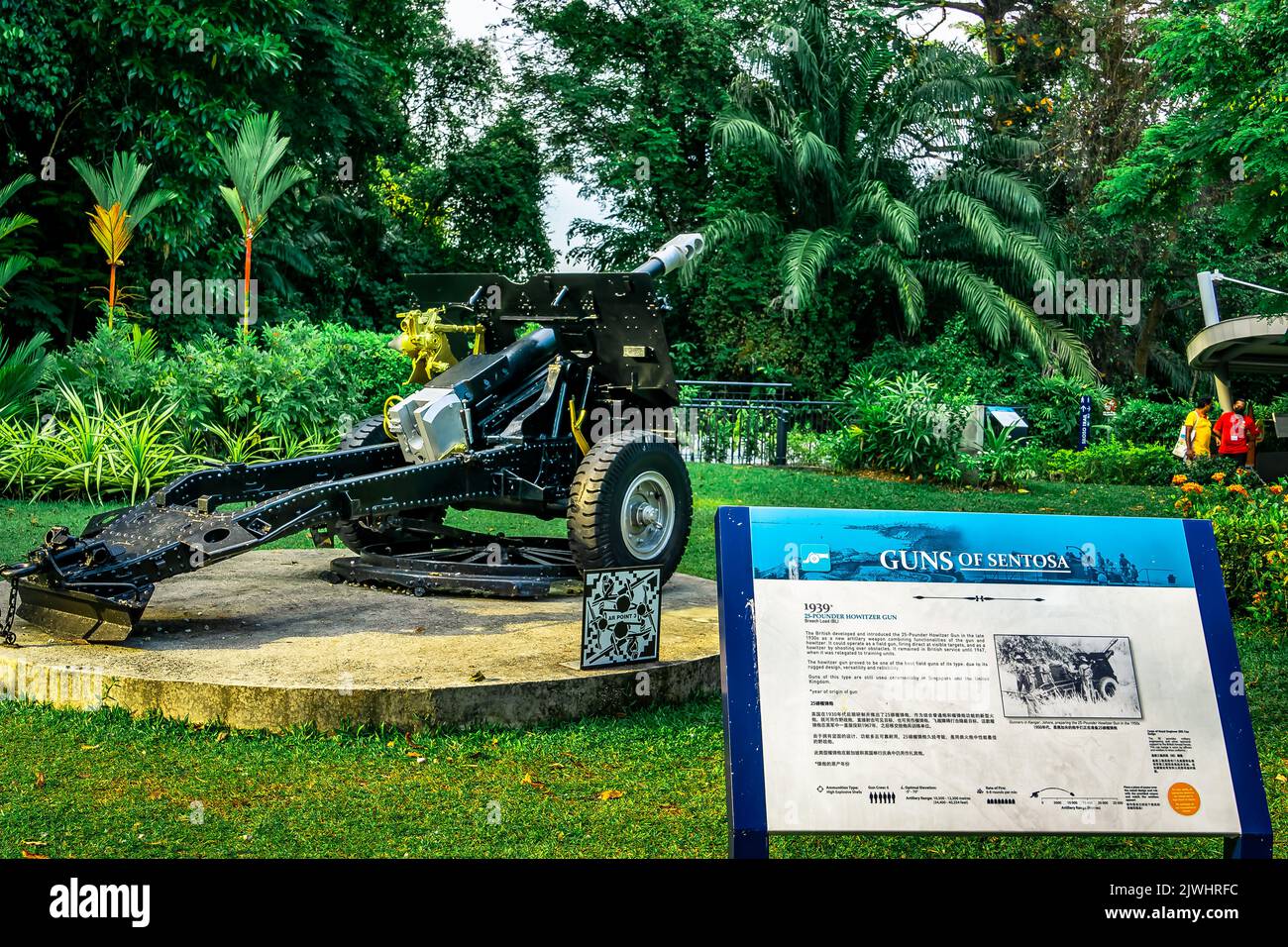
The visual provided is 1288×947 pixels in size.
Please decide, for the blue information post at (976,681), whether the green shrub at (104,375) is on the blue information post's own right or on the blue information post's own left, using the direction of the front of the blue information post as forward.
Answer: on the blue information post's own right

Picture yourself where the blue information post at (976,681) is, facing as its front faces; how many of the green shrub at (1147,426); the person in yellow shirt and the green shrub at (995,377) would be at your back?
3

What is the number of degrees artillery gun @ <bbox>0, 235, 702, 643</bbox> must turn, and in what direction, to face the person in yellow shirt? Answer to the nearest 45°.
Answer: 0° — it already faces them

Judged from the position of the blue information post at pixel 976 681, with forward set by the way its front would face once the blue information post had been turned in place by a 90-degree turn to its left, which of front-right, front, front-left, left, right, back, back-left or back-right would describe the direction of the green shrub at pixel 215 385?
back-left

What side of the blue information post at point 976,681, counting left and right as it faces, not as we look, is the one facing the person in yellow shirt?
back

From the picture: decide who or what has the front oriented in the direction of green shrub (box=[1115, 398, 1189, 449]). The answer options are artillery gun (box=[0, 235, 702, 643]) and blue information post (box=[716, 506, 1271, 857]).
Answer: the artillery gun

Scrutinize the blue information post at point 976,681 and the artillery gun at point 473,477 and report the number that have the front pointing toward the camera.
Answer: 1

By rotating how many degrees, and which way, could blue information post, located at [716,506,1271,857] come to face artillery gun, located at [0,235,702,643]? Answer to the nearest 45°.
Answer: approximately 135° to its right

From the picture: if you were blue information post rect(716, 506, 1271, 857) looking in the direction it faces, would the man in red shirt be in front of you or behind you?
behind

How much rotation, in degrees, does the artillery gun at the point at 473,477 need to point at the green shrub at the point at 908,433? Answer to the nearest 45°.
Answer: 0° — it already faces it

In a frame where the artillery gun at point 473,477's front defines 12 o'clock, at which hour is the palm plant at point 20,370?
The palm plant is roughly at 9 o'clock from the artillery gun.

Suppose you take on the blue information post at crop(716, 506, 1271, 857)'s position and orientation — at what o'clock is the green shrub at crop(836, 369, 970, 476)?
The green shrub is roughly at 6 o'clock from the blue information post.

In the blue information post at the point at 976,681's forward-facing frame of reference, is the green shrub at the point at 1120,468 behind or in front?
behind

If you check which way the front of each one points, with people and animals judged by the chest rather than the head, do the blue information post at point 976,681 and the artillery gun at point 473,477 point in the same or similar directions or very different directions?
very different directions
